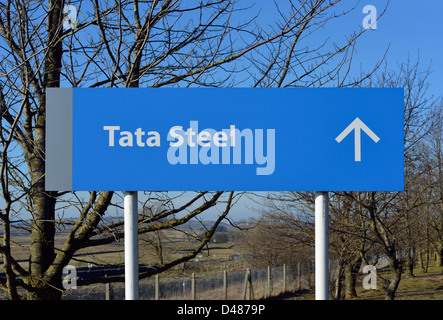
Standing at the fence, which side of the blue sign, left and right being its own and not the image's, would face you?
back

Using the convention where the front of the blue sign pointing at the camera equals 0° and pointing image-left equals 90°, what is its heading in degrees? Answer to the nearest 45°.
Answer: approximately 0°
